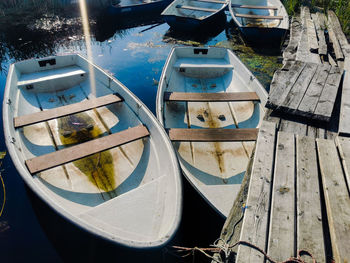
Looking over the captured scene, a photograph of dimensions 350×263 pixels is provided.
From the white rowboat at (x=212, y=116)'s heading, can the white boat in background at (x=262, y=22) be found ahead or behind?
behind

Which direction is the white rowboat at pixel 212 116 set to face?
toward the camera

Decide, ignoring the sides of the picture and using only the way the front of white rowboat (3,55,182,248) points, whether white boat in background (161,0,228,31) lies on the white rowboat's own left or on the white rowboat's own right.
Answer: on the white rowboat's own left

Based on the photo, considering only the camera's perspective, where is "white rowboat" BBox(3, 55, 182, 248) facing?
facing the viewer and to the right of the viewer

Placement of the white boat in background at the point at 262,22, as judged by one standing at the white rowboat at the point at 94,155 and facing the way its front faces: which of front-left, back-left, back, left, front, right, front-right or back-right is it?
left
